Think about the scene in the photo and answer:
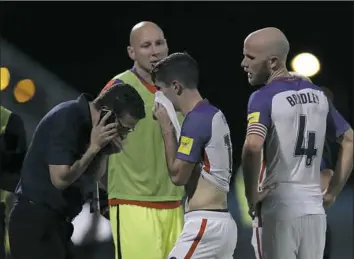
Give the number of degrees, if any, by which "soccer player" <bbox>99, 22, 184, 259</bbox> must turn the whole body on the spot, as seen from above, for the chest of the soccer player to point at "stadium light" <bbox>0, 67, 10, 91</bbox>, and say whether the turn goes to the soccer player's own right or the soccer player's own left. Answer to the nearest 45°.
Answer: approximately 180°

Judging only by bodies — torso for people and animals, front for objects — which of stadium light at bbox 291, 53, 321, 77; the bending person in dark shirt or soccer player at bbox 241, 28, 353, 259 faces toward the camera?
the stadium light

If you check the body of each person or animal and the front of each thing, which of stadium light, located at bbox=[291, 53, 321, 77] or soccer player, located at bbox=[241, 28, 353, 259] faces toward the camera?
the stadium light

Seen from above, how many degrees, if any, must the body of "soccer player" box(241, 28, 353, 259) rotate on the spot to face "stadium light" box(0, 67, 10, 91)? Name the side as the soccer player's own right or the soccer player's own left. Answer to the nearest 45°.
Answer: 0° — they already face it

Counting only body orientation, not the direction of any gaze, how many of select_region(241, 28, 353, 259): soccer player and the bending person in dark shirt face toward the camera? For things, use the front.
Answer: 0

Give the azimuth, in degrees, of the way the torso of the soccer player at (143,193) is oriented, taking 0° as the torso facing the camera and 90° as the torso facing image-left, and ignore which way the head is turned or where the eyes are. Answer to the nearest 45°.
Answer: approximately 315°

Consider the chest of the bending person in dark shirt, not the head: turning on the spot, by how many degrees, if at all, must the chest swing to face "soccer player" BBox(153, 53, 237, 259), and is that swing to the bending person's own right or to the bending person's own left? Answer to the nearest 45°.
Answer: approximately 45° to the bending person's own right

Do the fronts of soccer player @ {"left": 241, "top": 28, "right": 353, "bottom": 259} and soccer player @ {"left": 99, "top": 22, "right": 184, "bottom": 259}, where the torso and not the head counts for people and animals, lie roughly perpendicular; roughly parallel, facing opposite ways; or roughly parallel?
roughly parallel, facing opposite ways

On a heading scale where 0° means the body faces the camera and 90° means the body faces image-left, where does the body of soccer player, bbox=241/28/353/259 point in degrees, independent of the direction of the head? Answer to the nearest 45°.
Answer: approximately 135°

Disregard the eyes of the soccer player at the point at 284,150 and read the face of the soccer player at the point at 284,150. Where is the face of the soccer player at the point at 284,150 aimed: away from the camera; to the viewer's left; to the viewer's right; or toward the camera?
to the viewer's left

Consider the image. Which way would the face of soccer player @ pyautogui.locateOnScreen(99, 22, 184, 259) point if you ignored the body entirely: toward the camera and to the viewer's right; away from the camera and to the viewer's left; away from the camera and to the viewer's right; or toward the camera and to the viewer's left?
toward the camera and to the viewer's right

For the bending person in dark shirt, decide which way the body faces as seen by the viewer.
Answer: to the viewer's right

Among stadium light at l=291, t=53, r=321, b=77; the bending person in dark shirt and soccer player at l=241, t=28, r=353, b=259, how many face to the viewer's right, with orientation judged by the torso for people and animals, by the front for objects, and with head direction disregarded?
1

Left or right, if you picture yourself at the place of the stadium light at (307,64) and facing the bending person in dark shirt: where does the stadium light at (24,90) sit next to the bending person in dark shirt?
right

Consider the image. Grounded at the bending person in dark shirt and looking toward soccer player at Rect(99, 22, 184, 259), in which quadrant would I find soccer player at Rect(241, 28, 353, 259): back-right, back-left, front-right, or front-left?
front-right

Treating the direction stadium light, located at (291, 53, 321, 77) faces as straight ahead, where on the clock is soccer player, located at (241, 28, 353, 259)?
The soccer player is roughly at 12 o'clock from the stadium light.

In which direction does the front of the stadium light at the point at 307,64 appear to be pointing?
toward the camera
